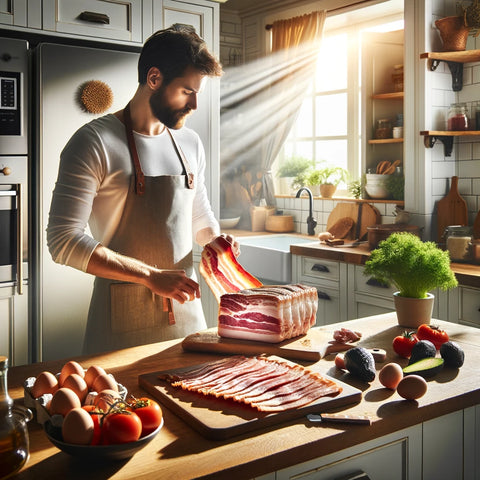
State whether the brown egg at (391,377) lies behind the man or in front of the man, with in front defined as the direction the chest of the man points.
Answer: in front

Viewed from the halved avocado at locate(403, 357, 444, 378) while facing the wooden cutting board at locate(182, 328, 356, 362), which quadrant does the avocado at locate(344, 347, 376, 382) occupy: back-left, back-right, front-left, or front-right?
front-left

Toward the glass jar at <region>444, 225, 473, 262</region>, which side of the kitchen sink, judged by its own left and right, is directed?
left

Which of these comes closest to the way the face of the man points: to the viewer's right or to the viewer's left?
to the viewer's right

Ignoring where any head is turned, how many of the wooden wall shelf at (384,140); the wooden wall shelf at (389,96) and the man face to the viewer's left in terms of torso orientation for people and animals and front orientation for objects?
0

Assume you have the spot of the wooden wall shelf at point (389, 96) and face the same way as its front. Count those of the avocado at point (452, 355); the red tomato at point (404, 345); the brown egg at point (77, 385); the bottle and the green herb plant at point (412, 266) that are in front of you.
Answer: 5

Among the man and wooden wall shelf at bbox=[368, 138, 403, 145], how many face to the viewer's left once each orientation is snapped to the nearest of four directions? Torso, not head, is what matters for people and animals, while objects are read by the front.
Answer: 0

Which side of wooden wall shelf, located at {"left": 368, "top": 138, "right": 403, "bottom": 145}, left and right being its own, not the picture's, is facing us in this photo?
front

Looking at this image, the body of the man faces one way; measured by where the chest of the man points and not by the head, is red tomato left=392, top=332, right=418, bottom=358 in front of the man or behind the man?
in front
